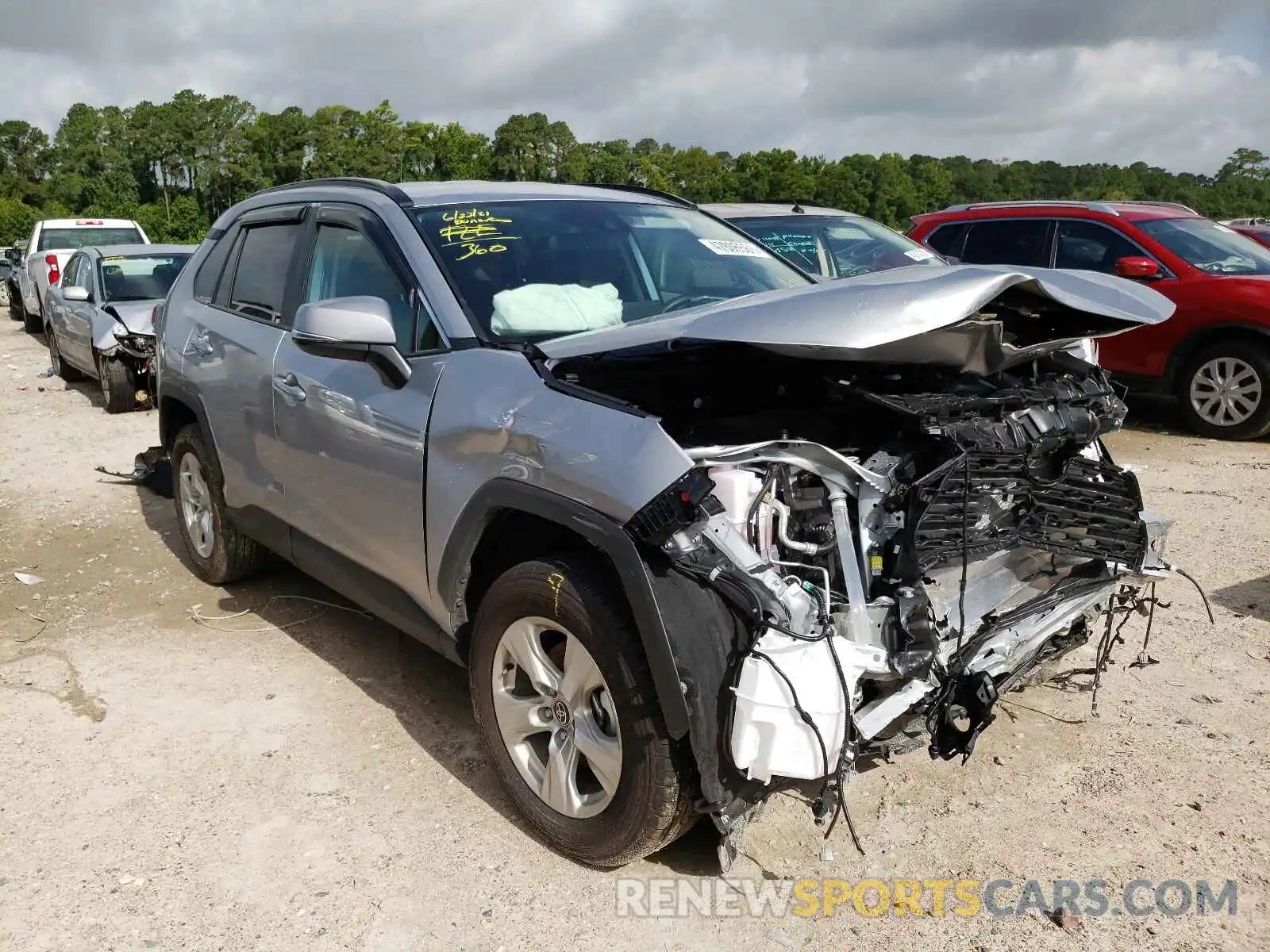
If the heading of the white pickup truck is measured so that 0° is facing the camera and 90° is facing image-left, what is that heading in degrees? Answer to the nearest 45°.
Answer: approximately 180°

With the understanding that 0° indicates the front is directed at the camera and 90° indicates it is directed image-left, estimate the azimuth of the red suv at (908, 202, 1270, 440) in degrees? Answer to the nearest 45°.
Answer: approximately 315°

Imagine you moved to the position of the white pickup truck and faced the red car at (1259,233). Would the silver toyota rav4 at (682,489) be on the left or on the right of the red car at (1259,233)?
right

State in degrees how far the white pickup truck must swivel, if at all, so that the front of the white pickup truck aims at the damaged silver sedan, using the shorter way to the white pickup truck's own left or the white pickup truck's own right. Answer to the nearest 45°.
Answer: approximately 180°

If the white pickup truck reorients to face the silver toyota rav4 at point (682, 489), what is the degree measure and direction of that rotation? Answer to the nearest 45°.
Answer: approximately 180°

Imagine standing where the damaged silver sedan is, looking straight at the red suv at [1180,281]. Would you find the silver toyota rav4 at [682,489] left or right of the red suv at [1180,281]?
right

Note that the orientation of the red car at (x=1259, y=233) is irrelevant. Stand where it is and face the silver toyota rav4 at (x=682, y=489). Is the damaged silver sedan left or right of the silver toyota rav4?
right

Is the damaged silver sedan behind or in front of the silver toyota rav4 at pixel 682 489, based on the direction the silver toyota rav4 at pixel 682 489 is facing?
behind

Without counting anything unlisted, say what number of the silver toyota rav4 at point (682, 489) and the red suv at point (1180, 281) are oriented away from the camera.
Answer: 0

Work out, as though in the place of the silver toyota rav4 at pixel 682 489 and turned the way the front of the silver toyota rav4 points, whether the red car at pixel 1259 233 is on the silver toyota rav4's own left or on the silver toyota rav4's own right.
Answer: on the silver toyota rav4's own left

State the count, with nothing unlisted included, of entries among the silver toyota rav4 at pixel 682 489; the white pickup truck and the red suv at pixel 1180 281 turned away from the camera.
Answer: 1

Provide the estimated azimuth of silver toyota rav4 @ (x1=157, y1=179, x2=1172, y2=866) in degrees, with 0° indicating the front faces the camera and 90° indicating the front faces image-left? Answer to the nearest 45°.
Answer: approximately 315°

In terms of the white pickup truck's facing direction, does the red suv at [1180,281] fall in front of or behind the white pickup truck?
behind
